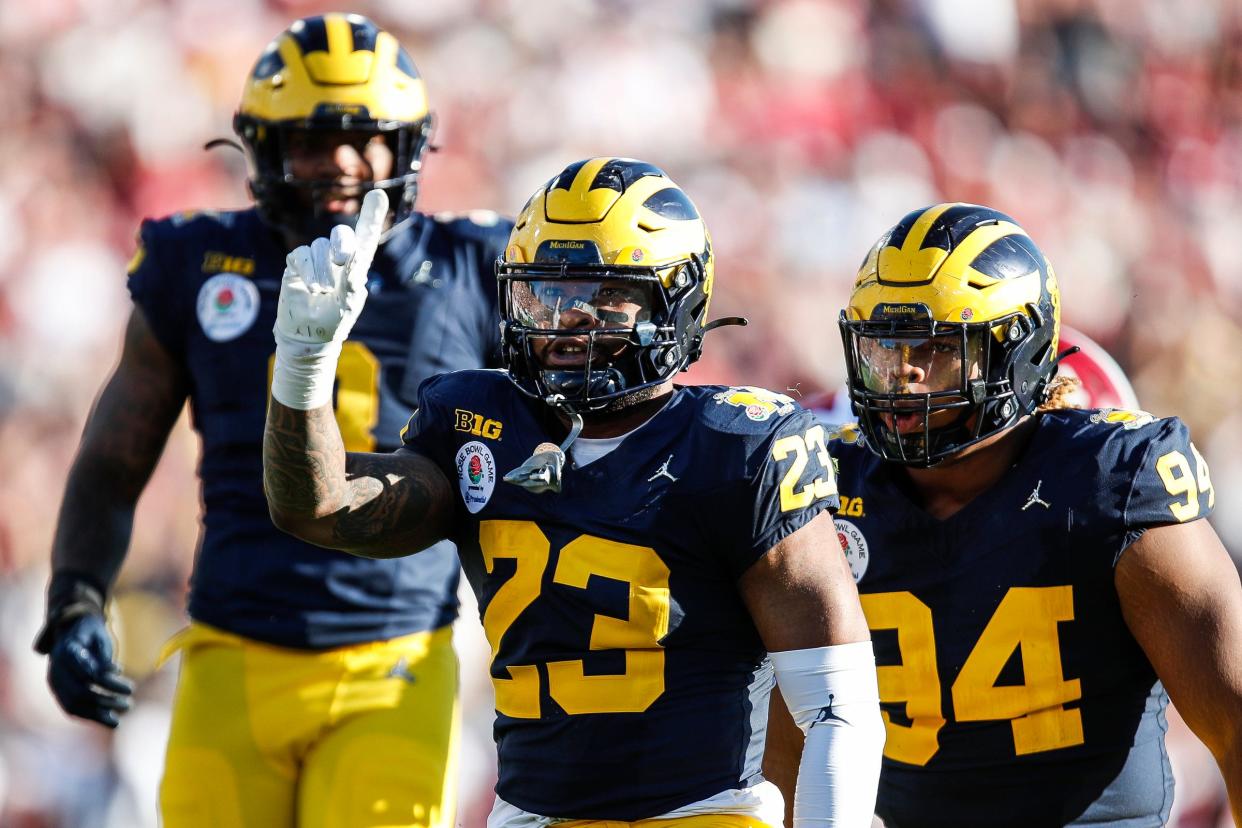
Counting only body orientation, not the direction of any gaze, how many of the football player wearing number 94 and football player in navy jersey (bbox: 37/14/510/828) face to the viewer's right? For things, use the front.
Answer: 0

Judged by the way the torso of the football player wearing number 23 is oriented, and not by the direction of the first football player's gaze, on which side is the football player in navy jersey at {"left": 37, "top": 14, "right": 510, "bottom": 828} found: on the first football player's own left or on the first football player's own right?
on the first football player's own right

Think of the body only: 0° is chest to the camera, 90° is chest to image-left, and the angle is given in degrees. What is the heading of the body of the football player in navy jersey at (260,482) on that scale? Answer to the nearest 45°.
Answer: approximately 0°

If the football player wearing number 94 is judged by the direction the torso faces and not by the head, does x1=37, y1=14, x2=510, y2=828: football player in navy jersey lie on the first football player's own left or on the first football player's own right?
on the first football player's own right

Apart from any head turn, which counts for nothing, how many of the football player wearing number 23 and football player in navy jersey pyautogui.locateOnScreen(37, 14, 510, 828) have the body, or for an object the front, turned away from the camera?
0

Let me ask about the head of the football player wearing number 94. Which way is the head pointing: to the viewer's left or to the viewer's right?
to the viewer's left

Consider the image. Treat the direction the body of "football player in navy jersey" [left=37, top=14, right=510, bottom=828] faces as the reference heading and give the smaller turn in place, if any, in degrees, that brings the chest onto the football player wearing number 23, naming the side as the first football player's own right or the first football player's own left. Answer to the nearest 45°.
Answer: approximately 45° to the first football player's own left

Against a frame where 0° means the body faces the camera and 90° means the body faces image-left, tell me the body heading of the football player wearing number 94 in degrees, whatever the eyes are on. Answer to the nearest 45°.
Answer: approximately 45°

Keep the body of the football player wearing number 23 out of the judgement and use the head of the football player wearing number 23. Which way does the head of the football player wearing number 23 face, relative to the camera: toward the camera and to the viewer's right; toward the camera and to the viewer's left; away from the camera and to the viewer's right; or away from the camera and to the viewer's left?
toward the camera and to the viewer's left

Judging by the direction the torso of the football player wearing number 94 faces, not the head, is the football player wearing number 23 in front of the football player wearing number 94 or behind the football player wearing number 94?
in front
